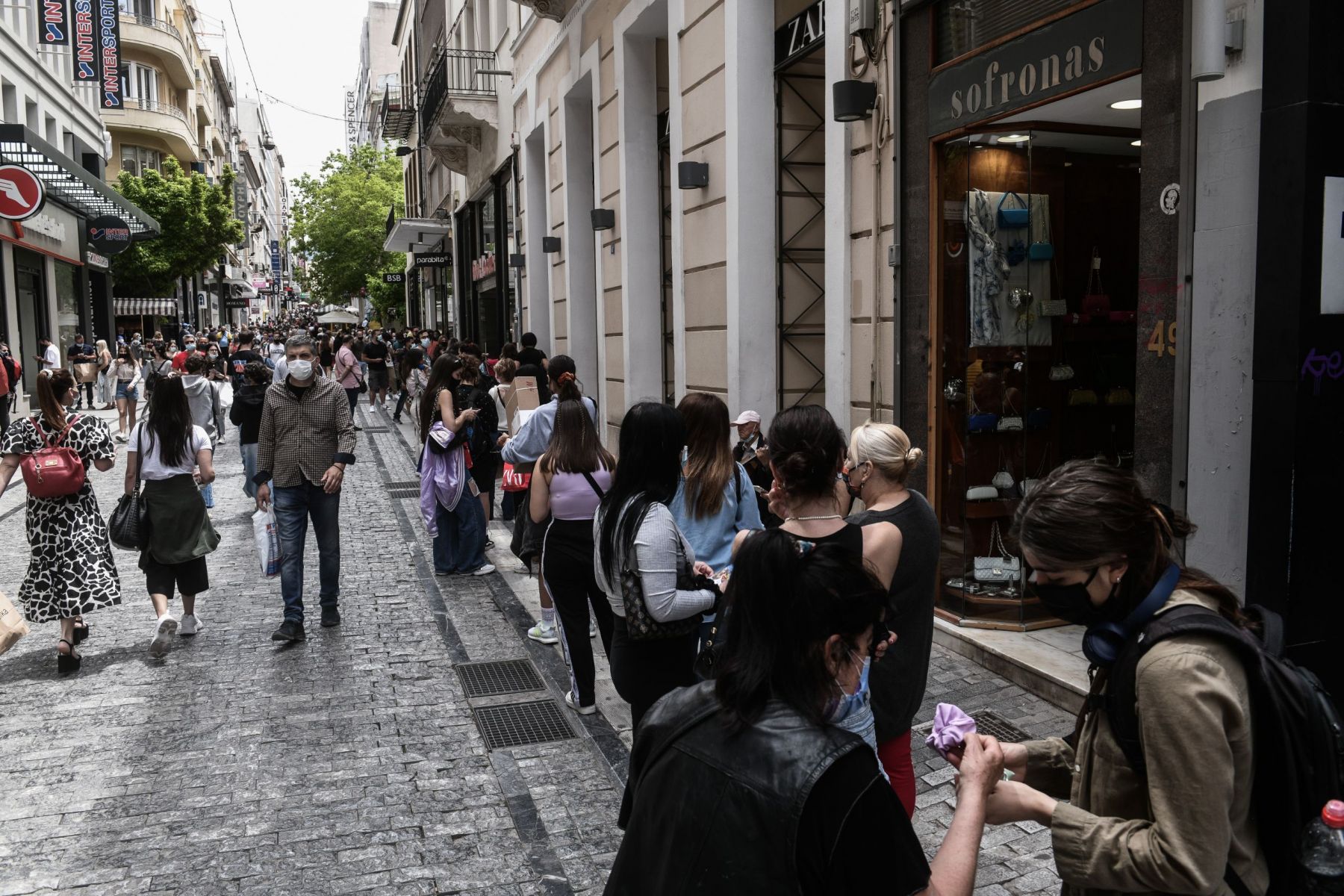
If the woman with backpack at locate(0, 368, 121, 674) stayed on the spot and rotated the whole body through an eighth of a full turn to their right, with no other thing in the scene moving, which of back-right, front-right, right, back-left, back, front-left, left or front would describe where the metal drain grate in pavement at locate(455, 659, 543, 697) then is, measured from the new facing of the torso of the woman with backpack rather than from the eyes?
right

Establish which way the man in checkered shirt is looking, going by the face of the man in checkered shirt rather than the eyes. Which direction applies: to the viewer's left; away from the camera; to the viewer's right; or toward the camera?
toward the camera

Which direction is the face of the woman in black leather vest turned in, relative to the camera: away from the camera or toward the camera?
away from the camera

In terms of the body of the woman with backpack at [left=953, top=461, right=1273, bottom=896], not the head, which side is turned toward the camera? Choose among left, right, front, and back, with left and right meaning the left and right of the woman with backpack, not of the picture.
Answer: left

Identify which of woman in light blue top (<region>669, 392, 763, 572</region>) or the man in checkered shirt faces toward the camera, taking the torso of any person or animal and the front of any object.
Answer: the man in checkered shirt

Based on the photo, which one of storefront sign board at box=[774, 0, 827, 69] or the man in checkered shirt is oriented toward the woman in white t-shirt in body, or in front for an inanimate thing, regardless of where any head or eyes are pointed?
the storefront sign board

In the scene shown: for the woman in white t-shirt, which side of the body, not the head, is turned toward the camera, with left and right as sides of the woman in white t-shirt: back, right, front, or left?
back

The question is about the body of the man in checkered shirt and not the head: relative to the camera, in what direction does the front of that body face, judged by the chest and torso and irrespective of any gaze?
toward the camera

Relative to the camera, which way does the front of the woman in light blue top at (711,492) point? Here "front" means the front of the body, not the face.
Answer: away from the camera

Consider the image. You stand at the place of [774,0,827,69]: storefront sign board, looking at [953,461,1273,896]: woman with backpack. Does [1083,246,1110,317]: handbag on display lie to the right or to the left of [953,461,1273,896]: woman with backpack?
left

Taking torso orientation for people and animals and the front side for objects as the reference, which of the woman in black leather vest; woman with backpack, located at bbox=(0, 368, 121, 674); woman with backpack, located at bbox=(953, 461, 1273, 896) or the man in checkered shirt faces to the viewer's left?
woman with backpack, located at bbox=(953, 461, 1273, 896)

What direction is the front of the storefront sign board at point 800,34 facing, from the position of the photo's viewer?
facing the viewer and to the left of the viewer

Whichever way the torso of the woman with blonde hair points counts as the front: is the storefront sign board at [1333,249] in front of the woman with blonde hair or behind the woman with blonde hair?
behind

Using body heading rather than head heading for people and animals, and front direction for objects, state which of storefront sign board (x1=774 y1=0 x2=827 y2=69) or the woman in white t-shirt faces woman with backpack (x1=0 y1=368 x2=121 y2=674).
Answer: the storefront sign board

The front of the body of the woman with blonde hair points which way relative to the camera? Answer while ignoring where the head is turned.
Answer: to the viewer's left

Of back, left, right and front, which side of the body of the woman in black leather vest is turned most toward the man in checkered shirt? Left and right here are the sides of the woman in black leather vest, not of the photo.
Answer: left

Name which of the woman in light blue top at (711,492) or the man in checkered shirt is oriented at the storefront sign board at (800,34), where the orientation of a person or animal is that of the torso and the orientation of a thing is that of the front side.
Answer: the woman in light blue top

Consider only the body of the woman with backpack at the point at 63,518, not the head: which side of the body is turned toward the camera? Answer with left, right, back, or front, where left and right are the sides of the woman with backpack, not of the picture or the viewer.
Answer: back
